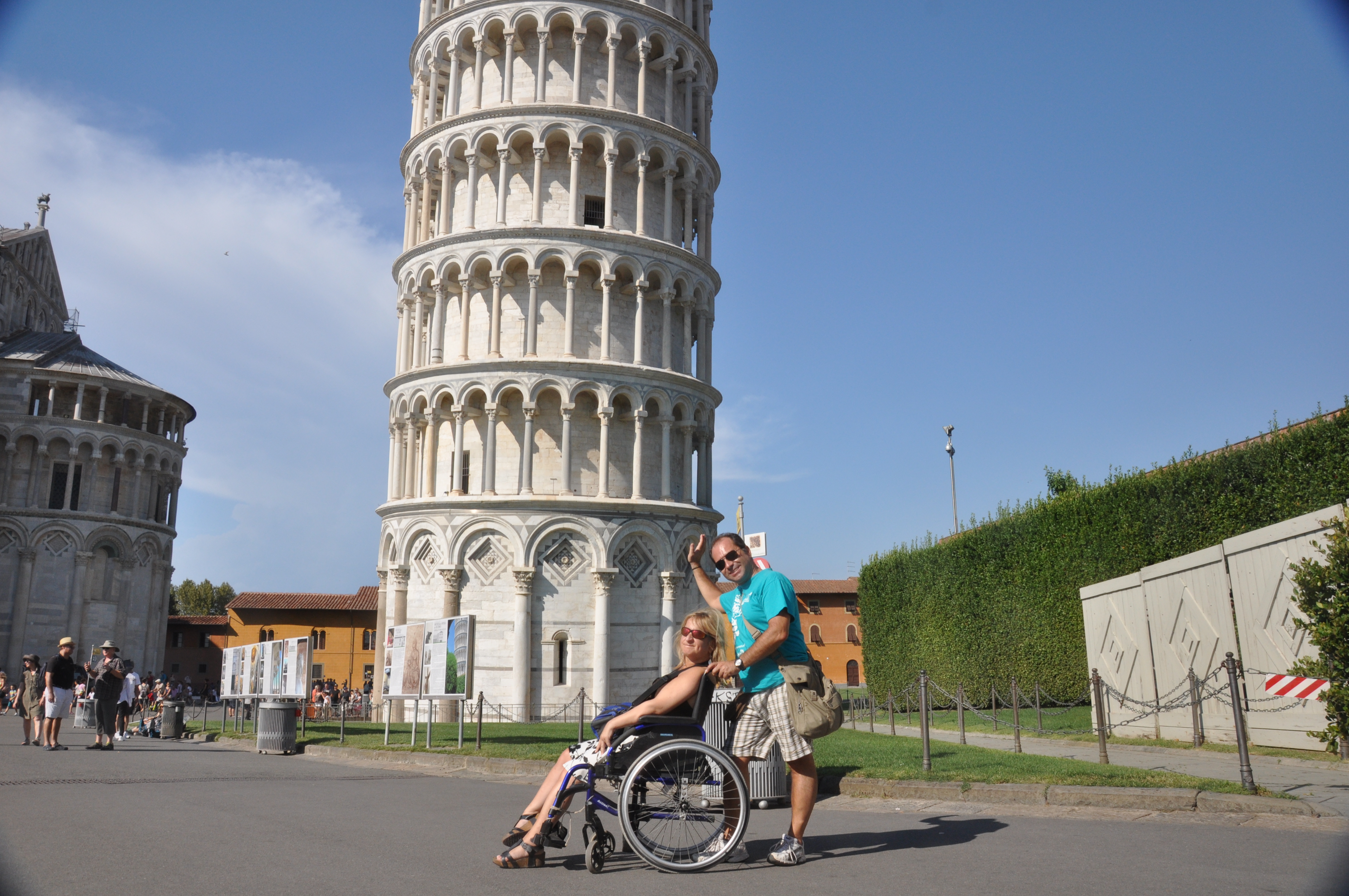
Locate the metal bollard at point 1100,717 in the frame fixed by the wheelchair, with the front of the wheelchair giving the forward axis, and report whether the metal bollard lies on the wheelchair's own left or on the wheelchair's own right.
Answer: on the wheelchair's own right

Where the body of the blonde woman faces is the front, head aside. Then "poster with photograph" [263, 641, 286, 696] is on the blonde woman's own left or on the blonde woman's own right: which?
on the blonde woman's own right

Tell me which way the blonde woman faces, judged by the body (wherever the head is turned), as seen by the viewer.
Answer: to the viewer's left

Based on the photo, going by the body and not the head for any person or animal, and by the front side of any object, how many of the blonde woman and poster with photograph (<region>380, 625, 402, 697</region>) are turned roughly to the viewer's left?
1

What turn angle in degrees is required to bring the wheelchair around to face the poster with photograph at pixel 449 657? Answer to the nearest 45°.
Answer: approximately 90° to its right

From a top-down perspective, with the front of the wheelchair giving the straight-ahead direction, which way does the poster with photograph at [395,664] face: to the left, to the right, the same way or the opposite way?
to the left

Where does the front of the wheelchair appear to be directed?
to the viewer's left

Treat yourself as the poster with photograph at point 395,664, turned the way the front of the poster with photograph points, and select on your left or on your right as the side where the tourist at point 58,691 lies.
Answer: on your right

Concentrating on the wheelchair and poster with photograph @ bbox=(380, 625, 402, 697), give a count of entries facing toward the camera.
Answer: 1
